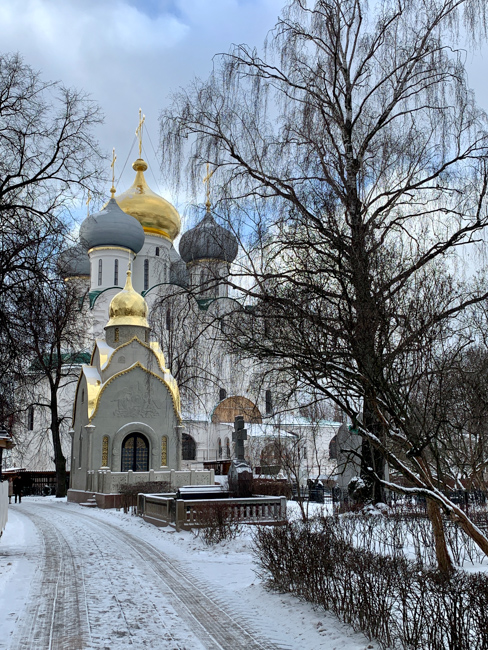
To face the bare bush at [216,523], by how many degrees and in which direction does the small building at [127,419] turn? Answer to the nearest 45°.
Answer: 0° — it already faces it

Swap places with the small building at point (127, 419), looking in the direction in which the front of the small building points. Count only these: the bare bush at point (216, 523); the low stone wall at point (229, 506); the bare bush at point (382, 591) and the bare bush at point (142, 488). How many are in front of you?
4

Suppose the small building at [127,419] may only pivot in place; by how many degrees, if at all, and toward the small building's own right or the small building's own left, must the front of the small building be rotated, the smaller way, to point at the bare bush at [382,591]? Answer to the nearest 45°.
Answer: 0° — it already faces it

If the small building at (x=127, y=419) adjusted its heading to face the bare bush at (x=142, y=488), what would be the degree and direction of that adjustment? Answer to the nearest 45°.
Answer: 0° — it already faces it

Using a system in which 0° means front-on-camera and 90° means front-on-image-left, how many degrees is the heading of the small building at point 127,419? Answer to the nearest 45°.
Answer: approximately 0°

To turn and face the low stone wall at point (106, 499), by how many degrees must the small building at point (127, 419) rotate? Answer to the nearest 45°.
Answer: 0° — it already faces it
